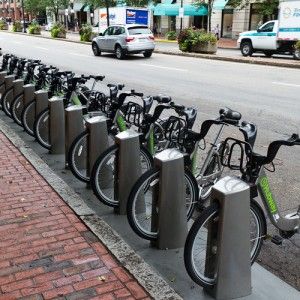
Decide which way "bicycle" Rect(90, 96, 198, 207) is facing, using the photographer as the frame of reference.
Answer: facing the viewer and to the left of the viewer

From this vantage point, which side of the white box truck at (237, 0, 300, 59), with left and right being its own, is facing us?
left

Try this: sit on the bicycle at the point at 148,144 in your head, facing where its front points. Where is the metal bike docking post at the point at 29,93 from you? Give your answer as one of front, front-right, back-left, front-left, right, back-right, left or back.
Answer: right

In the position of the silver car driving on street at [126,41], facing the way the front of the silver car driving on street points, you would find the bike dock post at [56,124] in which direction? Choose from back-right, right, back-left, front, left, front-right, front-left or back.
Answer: back-left

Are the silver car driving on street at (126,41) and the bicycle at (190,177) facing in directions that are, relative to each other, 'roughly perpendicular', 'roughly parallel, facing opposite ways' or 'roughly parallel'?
roughly perpendicular

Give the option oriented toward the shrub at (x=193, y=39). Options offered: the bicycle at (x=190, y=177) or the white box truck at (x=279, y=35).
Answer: the white box truck

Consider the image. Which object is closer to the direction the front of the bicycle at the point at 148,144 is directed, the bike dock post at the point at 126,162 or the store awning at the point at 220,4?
the bike dock post

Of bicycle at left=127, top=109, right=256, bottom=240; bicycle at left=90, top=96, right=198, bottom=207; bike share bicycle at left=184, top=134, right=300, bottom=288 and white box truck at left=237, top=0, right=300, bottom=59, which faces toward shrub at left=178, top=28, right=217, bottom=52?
the white box truck

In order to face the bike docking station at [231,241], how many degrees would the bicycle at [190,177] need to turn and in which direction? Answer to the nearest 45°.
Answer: approximately 45° to its left

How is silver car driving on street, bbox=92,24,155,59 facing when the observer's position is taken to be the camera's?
facing away from the viewer and to the left of the viewer

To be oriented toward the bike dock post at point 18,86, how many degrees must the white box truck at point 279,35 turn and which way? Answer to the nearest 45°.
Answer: approximately 90° to its left

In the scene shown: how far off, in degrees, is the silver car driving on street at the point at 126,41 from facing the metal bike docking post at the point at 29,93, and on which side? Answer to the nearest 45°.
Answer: approximately 135° to its left

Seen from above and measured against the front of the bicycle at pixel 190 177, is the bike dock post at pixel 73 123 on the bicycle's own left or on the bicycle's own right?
on the bicycle's own right

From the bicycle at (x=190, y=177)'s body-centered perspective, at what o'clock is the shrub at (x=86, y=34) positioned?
The shrub is roughly at 4 o'clock from the bicycle.
